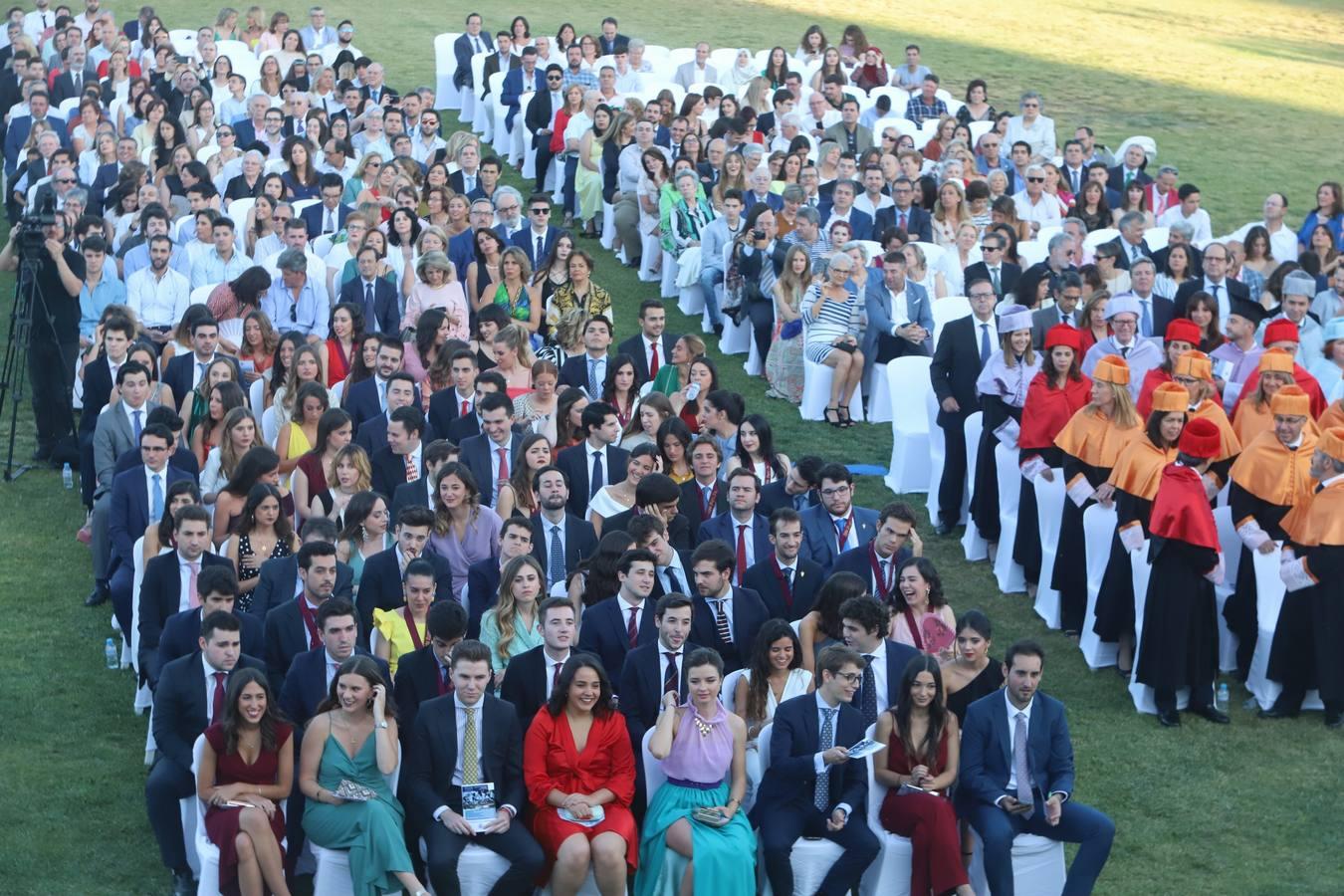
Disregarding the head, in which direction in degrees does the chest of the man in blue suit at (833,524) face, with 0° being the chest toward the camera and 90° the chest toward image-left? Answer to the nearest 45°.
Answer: approximately 0°

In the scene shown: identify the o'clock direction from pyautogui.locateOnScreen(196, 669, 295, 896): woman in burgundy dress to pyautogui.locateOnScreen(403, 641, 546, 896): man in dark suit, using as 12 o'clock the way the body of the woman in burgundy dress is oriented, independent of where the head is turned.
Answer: The man in dark suit is roughly at 9 o'clock from the woman in burgundy dress.

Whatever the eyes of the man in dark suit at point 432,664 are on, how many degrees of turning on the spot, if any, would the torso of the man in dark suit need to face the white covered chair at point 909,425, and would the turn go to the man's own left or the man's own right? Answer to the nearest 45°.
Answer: approximately 90° to the man's own left

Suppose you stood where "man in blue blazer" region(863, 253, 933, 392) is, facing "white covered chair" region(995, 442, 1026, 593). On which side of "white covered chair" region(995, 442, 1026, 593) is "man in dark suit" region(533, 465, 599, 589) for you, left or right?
right

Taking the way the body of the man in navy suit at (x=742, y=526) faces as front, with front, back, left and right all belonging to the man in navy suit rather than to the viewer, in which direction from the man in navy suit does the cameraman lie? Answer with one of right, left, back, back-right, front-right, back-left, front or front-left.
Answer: back-right

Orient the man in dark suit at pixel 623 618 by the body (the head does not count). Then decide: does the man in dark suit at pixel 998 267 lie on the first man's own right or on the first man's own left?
on the first man's own left

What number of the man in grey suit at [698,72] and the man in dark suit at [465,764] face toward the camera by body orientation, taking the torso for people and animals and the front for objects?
2

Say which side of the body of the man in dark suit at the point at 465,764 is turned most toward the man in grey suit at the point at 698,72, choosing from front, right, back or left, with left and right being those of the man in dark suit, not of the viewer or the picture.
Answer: back

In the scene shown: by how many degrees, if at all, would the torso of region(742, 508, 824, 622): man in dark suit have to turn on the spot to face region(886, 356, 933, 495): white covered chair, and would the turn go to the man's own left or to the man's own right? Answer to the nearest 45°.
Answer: approximately 180°

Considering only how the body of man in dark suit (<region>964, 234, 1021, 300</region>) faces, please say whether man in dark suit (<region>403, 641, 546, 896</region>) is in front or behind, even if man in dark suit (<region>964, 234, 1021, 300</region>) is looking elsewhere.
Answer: in front
